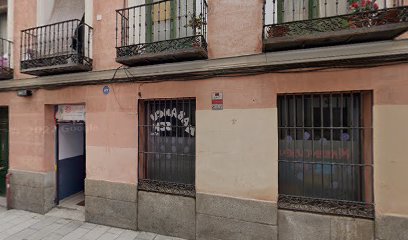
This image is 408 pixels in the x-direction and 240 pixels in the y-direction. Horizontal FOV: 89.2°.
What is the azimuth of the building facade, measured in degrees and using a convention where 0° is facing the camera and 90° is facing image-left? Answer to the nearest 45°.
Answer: approximately 45°
